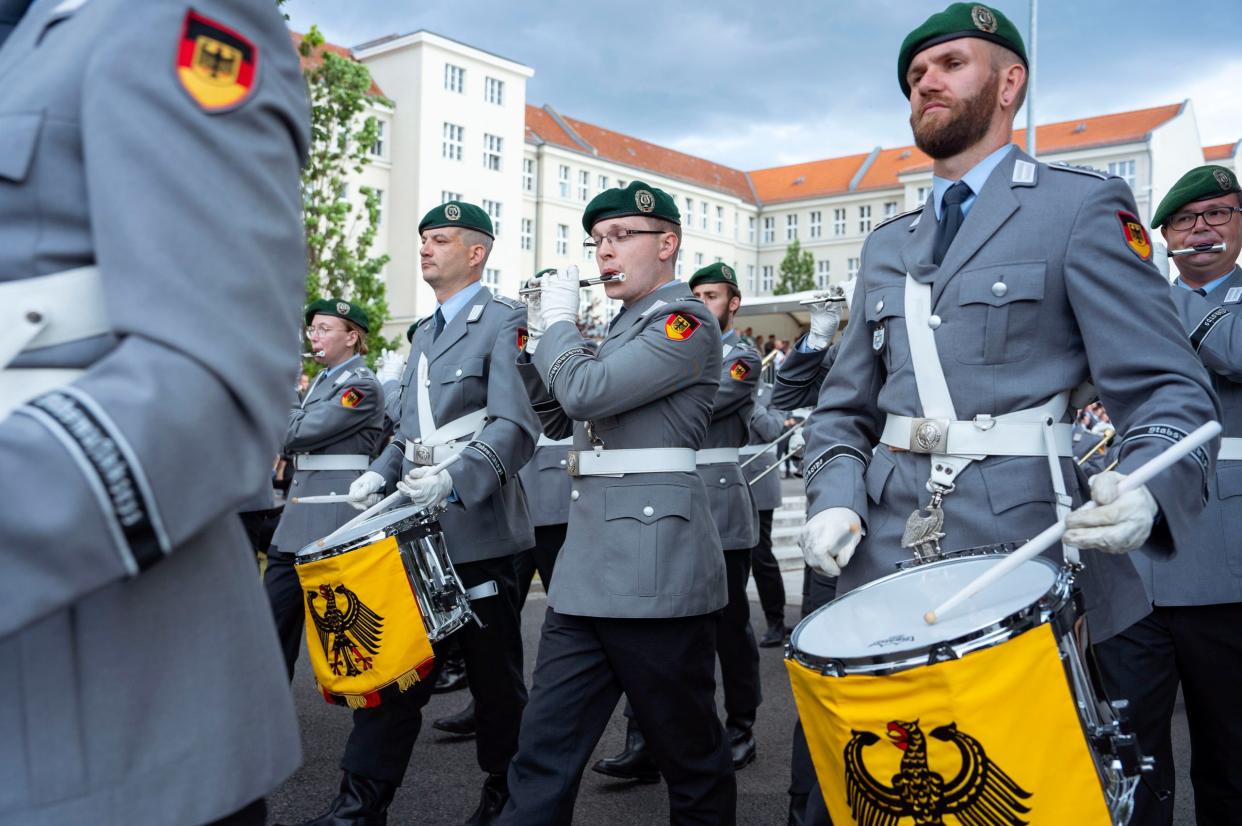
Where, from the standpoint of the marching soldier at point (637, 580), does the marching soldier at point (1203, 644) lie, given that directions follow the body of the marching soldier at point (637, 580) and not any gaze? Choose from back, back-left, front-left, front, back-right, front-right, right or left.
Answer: back-left

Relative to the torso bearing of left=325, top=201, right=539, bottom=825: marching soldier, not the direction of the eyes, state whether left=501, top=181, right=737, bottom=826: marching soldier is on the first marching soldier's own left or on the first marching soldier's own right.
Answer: on the first marching soldier's own left

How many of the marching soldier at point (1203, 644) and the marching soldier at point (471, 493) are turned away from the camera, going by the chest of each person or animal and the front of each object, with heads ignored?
0

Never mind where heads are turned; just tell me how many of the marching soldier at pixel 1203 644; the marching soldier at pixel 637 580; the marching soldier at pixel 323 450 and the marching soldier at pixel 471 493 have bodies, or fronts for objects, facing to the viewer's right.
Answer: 0

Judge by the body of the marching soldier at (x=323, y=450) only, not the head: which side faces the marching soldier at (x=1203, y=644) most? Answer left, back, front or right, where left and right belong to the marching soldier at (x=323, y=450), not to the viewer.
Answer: left

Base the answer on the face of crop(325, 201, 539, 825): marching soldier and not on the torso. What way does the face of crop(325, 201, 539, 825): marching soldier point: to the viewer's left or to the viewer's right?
to the viewer's left

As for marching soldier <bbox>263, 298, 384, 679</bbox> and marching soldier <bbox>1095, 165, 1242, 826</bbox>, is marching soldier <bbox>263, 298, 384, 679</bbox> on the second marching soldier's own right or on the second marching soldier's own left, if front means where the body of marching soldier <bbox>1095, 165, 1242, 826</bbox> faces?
on the second marching soldier's own right

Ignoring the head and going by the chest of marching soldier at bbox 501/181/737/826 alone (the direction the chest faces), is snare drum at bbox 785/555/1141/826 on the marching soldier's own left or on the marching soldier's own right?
on the marching soldier's own left

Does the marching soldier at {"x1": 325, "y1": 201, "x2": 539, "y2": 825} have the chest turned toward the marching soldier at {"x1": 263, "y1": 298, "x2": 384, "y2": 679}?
no

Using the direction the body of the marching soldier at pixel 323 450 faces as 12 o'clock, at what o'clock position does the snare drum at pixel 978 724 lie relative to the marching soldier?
The snare drum is roughly at 10 o'clock from the marching soldier.

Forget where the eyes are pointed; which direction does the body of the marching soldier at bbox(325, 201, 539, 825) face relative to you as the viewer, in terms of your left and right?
facing the viewer and to the left of the viewer

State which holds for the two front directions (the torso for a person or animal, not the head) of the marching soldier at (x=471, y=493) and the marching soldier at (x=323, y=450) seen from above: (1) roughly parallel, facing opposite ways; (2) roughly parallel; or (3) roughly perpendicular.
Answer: roughly parallel

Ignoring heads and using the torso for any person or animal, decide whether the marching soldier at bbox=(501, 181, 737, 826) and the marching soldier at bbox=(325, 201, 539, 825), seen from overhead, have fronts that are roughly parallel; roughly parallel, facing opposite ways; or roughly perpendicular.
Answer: roughly parallel

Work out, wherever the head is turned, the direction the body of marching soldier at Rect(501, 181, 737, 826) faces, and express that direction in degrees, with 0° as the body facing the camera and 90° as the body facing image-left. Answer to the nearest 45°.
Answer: approximately 45°

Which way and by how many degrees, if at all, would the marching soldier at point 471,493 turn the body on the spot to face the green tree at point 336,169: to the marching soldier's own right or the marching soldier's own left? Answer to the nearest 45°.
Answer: approximately 135° to the marching soldier's own right

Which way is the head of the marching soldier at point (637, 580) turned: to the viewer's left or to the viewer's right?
to the viewer's left

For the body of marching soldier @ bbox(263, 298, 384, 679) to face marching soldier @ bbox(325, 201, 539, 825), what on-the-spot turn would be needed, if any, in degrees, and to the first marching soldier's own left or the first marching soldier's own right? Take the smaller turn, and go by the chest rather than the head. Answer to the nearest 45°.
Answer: approximately 45° to the first marching soldier's own left

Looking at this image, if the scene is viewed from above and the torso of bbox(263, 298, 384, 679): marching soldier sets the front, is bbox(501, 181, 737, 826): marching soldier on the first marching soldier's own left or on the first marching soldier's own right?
on the first marching soldier's own left

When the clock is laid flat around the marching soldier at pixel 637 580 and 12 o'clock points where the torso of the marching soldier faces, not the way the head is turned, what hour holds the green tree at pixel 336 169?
The green tree is roughly at 4 o'clock from the marching soldier.
